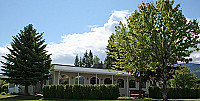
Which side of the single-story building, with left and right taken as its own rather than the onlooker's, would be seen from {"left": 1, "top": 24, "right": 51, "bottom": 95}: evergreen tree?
right

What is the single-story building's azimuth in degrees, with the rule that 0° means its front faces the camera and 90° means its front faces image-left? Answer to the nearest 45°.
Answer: approximately 315°

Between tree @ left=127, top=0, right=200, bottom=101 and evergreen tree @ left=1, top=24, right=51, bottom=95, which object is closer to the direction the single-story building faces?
the tree

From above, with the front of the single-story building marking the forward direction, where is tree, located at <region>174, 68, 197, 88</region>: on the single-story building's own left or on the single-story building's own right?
on the single-story building's own left
